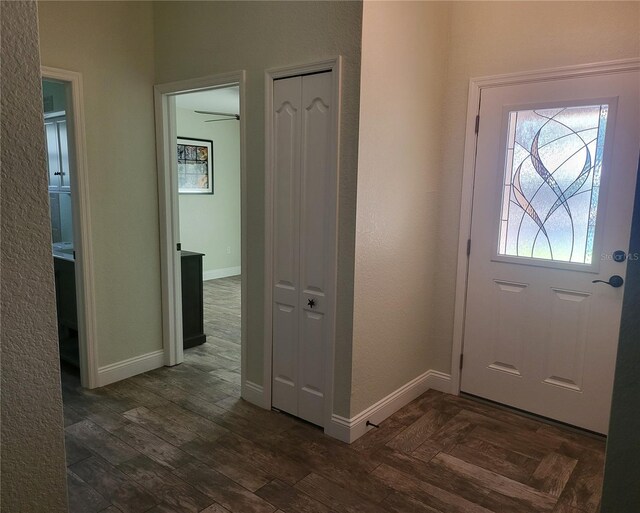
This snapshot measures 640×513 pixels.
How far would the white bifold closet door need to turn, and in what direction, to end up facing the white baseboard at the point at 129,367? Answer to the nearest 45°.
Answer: approximately 90° to its right

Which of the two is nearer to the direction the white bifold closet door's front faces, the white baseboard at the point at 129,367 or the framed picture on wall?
the white baseboard

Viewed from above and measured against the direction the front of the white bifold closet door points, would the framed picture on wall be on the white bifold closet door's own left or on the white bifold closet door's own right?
on the white bifold closet door's own right

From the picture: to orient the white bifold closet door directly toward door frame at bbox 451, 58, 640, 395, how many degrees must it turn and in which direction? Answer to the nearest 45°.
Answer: approximately 135° to its left

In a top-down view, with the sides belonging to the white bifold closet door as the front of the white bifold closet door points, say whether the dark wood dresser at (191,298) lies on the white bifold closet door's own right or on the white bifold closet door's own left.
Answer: on the white bifold closet door's own right

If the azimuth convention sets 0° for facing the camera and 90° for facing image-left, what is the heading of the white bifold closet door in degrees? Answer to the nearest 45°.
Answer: approximately 45°

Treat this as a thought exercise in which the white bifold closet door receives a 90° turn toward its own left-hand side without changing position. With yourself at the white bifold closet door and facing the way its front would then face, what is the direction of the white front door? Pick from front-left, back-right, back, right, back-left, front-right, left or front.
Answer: front-left

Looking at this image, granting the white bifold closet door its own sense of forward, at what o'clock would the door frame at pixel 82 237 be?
The door frame is roughly at 2 o'clock from the white bifold closet door.
